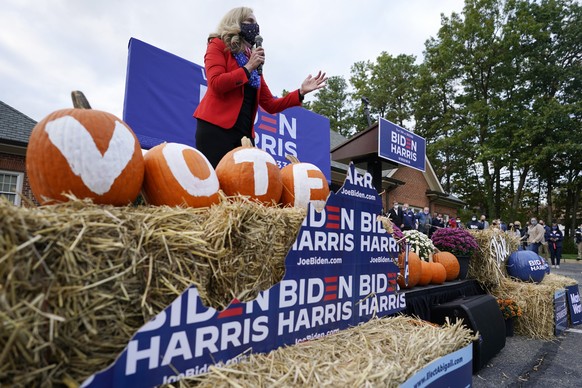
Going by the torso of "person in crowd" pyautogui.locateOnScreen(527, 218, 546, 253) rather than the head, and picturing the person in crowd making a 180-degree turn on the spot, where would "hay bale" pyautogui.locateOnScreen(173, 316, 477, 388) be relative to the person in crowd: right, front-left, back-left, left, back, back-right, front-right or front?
back-right

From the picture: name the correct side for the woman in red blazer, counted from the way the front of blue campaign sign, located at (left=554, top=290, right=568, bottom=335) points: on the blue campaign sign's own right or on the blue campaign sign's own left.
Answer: on the blue campaign sign's own right

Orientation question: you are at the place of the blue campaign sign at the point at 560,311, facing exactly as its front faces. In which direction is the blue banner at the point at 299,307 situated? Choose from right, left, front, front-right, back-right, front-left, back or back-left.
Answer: front-right

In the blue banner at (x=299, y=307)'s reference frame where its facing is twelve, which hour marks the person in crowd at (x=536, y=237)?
The person in crowd is roughly at 9 o'clock from the blue banner.

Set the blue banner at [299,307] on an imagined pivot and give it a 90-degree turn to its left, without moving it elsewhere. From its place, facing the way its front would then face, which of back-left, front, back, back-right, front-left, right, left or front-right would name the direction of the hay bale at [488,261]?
front

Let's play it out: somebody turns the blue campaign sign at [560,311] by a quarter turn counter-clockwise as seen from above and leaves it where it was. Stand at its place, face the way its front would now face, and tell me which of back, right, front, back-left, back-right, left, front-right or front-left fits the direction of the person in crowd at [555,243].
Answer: front-left

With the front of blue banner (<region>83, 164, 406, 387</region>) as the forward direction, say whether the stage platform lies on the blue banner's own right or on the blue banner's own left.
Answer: on the blue banner's own left

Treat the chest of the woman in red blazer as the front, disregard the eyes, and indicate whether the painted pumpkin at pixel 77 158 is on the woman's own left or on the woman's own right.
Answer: on the woman's own right

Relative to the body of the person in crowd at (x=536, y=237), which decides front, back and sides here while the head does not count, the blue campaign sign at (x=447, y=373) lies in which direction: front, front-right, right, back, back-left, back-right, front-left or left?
front-left
